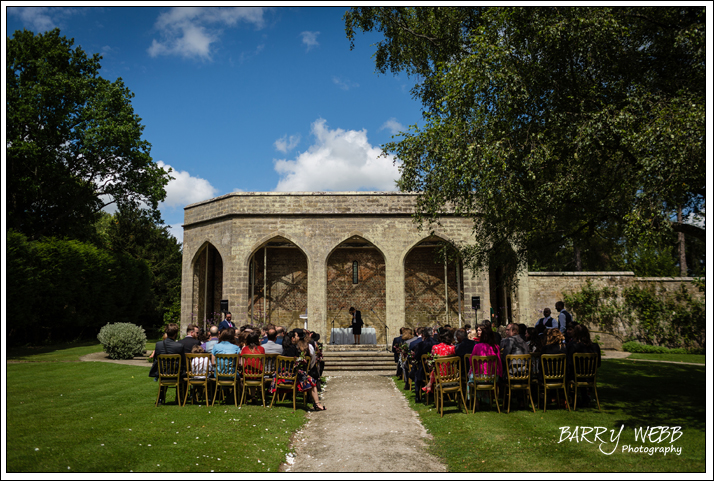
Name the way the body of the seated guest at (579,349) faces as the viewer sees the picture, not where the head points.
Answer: away from the camera

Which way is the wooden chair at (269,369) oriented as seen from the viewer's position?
away from the camera

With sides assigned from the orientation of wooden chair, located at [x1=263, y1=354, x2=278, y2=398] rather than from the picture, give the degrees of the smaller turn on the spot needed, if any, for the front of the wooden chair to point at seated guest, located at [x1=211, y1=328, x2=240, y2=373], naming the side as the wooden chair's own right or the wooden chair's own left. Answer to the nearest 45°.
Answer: approximately 90° to the wooden chair's own left

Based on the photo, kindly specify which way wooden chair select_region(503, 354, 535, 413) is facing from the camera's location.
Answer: facing away from the viewer

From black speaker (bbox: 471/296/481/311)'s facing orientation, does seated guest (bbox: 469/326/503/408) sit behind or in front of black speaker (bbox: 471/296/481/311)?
in front

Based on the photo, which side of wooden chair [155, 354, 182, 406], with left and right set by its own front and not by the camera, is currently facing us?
back

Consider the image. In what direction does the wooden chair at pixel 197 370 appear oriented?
away from the camera

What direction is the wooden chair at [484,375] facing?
away from the camera

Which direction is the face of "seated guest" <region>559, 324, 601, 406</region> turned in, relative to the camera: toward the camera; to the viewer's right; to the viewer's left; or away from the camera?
away from the camera

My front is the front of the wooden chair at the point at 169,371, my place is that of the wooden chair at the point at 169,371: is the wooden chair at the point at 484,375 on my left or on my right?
on my right

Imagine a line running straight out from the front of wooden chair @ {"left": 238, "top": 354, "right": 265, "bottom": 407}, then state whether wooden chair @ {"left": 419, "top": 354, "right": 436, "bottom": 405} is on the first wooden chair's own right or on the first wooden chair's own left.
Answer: on the first wooden chair's own right

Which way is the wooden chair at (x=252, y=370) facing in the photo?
away from the camera

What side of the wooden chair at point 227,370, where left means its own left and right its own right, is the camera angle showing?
back

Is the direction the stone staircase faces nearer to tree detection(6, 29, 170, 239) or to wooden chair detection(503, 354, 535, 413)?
the wooden chair
